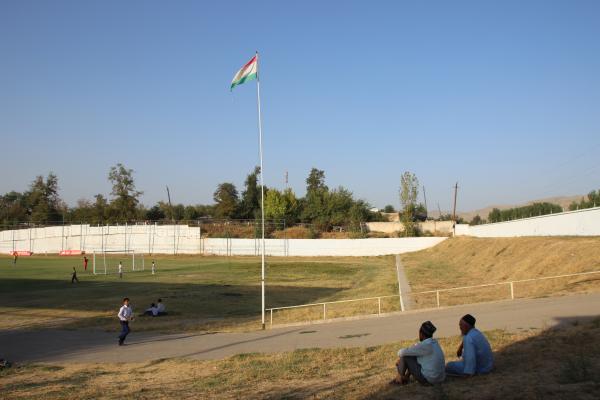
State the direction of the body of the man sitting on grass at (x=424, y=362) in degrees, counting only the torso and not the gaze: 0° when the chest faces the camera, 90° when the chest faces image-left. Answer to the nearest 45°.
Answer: approximately 90°

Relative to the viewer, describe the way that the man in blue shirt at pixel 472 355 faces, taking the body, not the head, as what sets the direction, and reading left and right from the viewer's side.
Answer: facing to the left of the viewer

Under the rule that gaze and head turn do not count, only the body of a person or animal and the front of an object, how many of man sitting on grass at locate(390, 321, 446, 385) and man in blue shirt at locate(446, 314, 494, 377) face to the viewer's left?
2

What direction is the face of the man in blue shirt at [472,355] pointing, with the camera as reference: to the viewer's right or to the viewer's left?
to the viewer's left

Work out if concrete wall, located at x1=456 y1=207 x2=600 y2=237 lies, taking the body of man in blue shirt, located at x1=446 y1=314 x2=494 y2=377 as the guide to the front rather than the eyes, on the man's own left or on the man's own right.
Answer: on the man's own right

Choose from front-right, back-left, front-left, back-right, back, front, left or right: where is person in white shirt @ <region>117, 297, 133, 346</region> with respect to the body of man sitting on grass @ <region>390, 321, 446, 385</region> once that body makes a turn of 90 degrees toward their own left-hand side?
back-right

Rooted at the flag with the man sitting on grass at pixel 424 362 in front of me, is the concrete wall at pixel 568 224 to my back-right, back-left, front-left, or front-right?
back-left

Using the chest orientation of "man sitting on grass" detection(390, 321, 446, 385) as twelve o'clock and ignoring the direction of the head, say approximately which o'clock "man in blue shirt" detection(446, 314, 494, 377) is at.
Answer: The man in blue shirt is roughly at 5 o'clock from the man sitting on grass.

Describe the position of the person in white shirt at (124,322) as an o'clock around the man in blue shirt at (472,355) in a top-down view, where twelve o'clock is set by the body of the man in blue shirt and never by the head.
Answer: The person in white shirt is roughly at 1 o'clock from the man in blue shirt.

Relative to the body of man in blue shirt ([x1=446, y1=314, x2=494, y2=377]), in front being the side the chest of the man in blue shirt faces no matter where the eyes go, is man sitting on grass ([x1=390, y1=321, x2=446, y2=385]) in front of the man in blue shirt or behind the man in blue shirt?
in front

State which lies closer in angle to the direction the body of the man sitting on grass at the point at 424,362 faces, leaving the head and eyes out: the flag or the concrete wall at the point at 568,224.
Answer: the flag

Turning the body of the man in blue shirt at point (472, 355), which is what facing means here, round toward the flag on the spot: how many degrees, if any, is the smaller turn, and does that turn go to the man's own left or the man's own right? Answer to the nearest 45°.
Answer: approximately 45° to the man's own right
